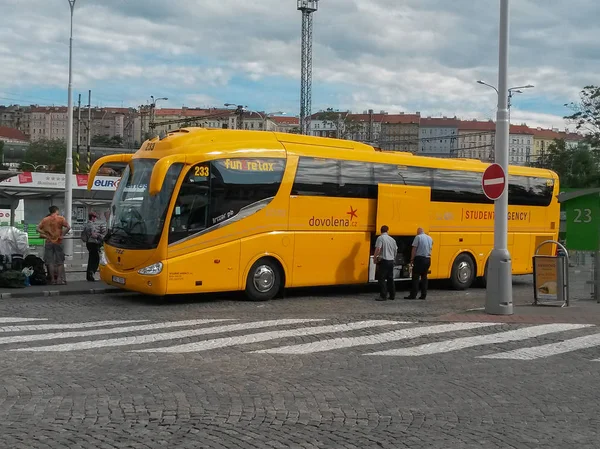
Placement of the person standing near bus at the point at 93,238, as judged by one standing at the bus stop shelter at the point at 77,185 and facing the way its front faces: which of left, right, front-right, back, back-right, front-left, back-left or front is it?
front

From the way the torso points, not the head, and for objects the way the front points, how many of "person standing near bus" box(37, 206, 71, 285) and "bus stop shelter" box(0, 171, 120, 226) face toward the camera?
1

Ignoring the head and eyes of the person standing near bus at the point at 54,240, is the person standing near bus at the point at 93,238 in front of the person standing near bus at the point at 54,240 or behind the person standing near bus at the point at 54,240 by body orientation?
in front

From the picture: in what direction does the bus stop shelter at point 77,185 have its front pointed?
toward the camera

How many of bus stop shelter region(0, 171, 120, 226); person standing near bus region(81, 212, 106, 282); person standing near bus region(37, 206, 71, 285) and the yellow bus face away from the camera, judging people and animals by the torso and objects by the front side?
1

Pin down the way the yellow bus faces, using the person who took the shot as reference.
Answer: facing the viewer and to the left of the viewer

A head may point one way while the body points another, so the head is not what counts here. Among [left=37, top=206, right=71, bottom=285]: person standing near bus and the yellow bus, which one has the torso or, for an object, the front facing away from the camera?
the person standing near bus
